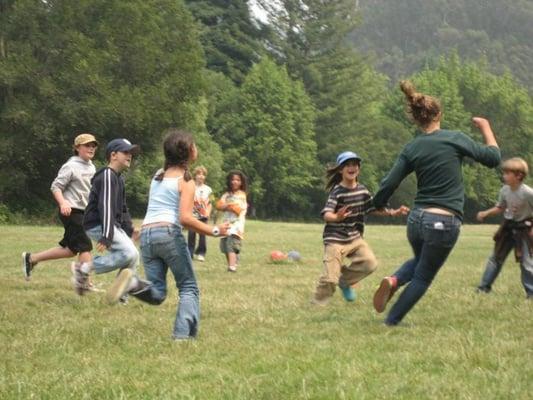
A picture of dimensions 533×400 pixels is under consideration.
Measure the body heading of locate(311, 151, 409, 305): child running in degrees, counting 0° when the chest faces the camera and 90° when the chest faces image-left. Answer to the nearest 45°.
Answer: approximately 315°

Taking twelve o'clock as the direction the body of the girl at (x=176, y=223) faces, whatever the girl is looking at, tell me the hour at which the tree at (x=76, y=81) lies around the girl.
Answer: The tree is roughly at 10 o'clock from the girl.

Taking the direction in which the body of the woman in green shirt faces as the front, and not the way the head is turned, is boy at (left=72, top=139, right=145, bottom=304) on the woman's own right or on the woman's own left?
on the woman's own left

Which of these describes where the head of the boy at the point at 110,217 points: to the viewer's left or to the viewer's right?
to the viewer's right

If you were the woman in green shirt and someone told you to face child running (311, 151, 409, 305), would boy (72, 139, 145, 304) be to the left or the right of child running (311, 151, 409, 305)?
left

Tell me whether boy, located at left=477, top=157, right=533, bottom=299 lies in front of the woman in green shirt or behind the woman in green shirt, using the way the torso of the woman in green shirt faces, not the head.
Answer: in front

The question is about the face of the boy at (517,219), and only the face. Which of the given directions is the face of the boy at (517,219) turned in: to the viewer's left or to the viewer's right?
to the viewer's left

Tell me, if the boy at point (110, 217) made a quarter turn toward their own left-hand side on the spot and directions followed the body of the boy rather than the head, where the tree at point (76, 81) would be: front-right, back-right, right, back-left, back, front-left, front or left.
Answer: front

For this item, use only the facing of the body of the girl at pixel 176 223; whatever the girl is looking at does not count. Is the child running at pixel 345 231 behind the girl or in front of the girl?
in front

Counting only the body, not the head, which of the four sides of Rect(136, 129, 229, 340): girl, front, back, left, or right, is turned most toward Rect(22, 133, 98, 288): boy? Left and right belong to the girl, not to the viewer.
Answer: left
